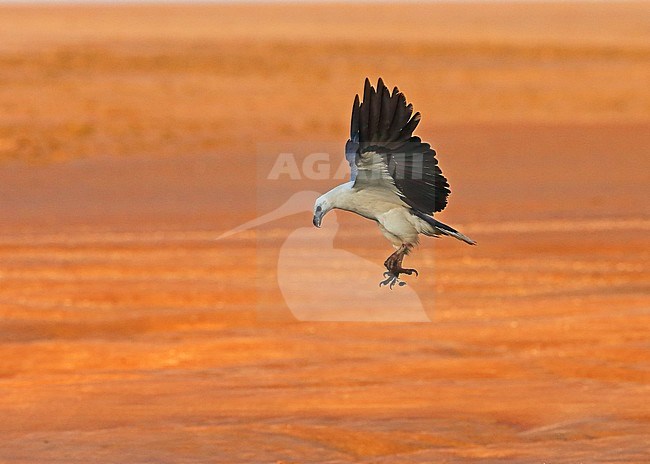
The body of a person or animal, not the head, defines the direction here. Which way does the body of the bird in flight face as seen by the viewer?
to the viewer's left
